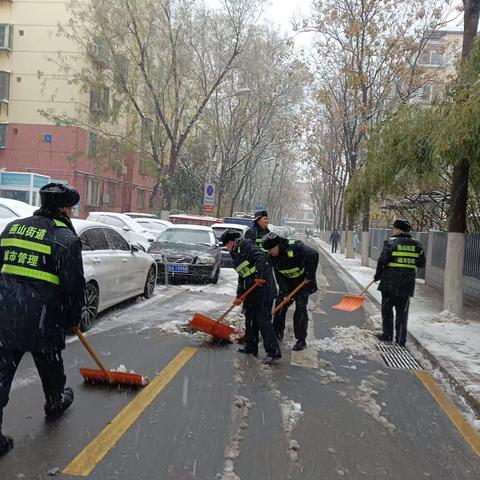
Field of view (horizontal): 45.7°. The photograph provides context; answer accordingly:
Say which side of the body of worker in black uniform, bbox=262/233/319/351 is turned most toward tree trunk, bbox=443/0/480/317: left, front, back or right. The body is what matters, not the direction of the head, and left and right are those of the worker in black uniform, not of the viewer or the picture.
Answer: back

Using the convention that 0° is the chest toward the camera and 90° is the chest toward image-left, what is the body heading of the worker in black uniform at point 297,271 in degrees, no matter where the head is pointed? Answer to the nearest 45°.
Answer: approximately 45°

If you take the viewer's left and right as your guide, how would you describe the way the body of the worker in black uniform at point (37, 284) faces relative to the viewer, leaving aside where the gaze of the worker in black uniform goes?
facing away from the viewer and to the right of the viewer

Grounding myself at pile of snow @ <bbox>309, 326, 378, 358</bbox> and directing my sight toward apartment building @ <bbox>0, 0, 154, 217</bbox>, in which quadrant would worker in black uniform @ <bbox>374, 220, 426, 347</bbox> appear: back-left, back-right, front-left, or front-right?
back-right

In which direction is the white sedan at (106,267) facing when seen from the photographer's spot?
facing away from the viewer and to the right of the viewer

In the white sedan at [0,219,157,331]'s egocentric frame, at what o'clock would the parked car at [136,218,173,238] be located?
The parked car is roughly at 11 o'clock from the white sedan.

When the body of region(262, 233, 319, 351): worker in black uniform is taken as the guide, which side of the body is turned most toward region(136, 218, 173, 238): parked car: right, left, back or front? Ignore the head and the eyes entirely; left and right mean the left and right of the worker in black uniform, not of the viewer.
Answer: right

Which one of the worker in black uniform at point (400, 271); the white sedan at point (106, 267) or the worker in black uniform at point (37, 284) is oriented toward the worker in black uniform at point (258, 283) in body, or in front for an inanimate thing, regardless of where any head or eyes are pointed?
the worker in black uniform at point (37, 284)
